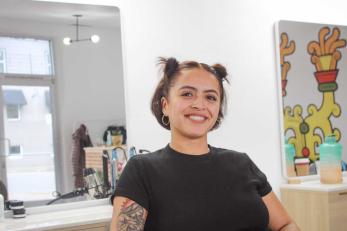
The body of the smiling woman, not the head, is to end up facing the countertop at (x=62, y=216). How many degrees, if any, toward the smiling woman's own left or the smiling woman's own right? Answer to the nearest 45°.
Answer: approximately 135° to the smiling woman's own right

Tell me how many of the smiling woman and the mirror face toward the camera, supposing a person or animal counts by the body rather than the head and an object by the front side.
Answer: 2

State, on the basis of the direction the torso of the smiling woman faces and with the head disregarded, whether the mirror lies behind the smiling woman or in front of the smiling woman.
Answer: behind

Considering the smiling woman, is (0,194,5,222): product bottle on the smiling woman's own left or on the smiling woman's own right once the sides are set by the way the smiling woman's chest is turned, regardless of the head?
on the smiling woman's own right

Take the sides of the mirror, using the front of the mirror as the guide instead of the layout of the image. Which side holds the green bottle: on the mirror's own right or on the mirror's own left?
on the mirror's own left

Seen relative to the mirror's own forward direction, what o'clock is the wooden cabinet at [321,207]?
The wooden cabinet is roughly at 9 o'clock from the mirror.

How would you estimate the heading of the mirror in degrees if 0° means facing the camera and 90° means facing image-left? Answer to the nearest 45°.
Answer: approximately 0°

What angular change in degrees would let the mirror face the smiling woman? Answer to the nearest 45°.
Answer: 0° — it already faces them
